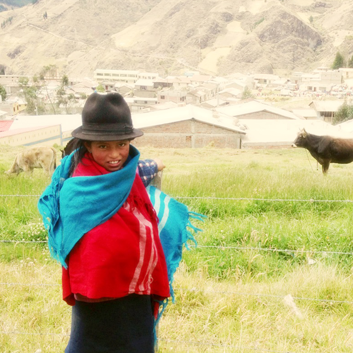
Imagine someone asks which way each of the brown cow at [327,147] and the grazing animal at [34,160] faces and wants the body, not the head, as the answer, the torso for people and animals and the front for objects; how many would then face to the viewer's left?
2

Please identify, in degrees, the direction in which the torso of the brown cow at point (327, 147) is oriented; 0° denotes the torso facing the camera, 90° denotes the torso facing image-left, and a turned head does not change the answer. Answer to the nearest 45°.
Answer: approximately 90°

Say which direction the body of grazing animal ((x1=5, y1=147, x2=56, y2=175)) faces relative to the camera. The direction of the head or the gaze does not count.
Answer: to the viewer's left

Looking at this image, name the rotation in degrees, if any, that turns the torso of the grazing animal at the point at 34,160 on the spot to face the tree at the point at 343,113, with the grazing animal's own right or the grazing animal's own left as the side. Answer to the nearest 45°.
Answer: approximately 135° to the grazing animal's own right

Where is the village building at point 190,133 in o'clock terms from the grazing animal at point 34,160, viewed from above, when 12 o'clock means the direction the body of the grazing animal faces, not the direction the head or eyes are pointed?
The village building is roughly at 4 o'clock from the grazing animal.

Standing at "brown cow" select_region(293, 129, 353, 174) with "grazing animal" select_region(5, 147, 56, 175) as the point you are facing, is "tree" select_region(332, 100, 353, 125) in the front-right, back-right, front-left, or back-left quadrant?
back-right
